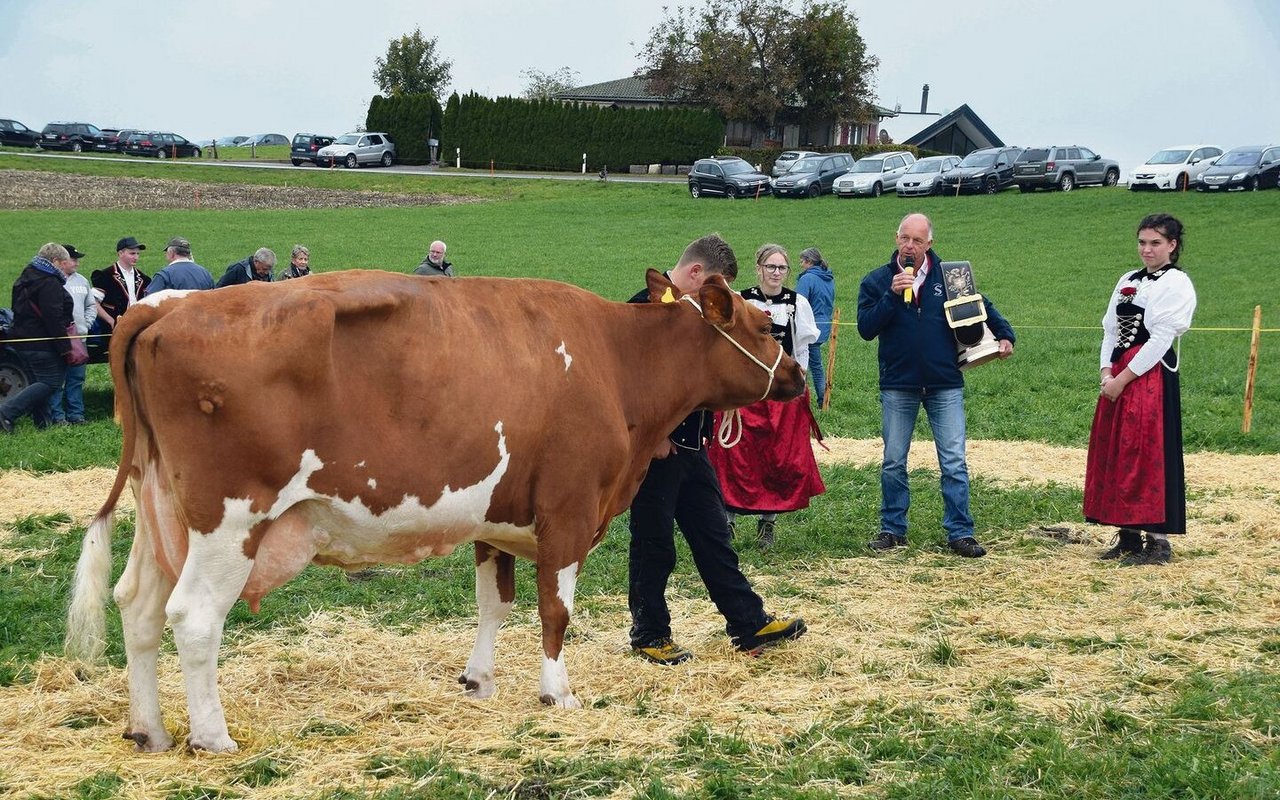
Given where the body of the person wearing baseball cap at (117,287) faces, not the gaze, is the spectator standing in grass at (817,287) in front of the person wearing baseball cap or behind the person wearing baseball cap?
in front

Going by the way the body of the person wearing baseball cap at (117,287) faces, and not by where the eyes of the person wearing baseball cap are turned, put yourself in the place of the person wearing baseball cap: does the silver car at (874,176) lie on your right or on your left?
on your left

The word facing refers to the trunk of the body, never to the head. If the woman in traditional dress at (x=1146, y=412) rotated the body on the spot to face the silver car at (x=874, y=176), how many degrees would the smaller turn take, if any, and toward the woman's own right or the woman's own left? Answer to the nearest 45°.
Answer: approximately 135° to the woman's own right

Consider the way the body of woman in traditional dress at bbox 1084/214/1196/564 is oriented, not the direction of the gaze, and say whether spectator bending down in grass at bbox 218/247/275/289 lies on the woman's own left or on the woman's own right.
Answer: on the woman's own right

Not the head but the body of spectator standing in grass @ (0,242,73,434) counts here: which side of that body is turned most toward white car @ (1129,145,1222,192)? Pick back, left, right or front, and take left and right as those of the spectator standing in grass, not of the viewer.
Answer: front

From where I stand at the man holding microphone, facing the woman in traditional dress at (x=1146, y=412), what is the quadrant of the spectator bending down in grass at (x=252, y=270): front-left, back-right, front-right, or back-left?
back-left

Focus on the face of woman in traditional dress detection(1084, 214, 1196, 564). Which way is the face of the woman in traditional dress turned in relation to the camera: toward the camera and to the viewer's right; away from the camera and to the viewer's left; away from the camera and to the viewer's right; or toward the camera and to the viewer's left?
toward the camera and to the viewer's left

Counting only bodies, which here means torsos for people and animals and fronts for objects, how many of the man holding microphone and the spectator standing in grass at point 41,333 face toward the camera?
1

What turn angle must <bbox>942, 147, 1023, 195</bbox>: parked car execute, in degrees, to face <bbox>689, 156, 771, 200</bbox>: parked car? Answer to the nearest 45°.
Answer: approximately 45° to its right
